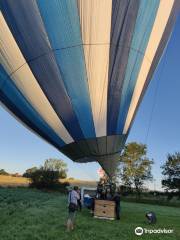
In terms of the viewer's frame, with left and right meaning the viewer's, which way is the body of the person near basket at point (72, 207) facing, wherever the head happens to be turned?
facing away from the viewer and to the right of the viewer
